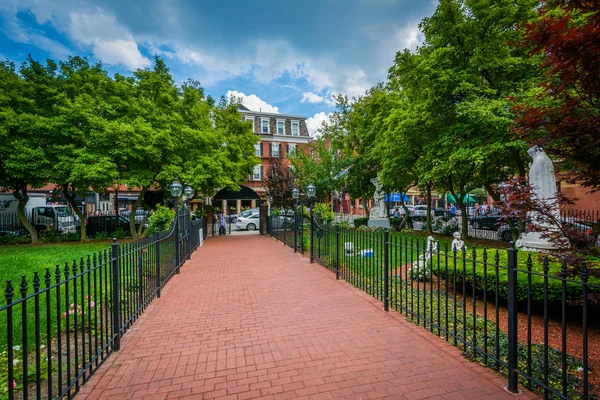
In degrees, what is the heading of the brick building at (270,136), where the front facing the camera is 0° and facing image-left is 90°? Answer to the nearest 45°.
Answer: approximately 0°

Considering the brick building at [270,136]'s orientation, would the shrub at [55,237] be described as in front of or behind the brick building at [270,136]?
in front

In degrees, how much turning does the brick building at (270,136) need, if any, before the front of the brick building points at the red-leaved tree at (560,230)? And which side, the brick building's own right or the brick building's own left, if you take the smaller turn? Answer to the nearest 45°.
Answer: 0° — it already faces it

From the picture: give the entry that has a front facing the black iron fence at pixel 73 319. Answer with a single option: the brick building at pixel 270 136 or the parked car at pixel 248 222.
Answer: the brick building

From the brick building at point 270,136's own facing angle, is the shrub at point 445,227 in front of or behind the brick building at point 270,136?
in front
